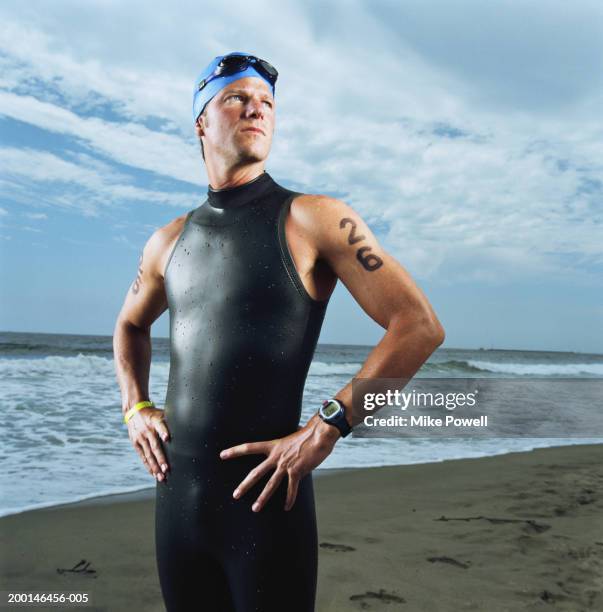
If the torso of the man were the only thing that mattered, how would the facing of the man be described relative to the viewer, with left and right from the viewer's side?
facing the viewer and to the left of the viewer
